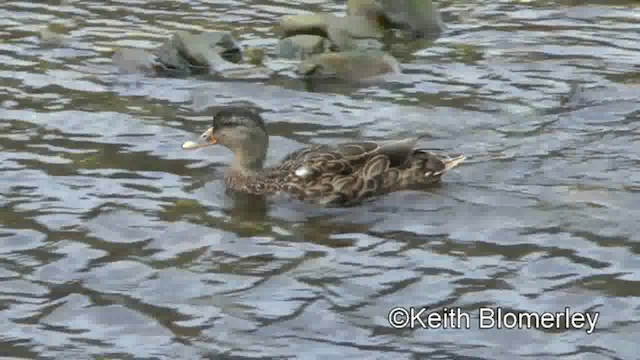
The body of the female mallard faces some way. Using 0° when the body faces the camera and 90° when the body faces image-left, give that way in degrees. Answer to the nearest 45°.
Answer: approximately 90°

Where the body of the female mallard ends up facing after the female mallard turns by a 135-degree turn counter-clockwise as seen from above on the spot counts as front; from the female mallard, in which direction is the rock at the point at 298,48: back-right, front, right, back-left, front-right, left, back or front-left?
back-left

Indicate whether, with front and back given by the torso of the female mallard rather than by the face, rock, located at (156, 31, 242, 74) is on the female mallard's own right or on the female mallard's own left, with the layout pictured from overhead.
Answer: on the female mallard's own right

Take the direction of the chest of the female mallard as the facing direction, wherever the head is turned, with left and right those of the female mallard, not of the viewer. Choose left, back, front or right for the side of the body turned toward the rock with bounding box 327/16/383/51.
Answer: right

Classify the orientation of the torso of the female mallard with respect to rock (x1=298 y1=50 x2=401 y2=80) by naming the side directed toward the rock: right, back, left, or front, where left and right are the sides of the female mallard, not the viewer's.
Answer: right

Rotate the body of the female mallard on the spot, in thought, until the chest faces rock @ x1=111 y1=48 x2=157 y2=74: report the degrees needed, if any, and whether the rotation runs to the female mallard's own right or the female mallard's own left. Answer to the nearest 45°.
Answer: approximately 45° to the female mallard's own right

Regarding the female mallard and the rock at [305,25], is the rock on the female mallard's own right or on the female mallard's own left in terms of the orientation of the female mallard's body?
on the female mallard's own right

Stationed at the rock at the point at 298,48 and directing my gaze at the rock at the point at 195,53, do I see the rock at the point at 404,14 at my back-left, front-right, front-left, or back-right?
back-right

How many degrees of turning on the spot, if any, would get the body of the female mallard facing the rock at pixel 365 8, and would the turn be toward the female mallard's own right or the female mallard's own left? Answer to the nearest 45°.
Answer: approximately 90° to the female mallard's own right

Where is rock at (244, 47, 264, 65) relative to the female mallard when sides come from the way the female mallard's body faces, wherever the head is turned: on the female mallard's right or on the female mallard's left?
on the female mallard's right
